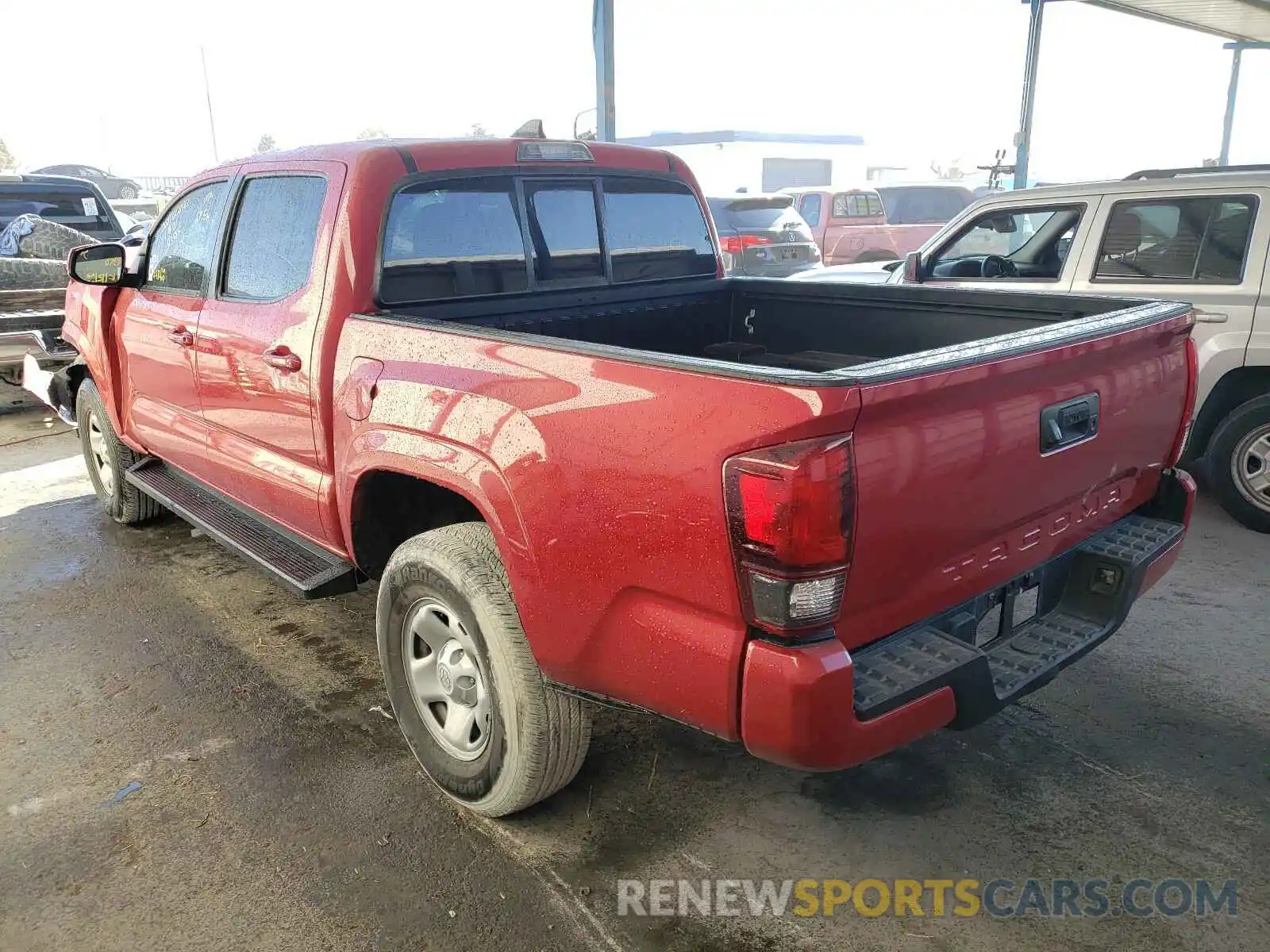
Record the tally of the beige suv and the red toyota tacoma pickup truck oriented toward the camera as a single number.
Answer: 0

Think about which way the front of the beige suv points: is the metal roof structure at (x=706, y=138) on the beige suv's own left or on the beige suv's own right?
on the beige suv's own right

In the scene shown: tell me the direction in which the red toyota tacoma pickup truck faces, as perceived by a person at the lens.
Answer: facing away from the viewer and to the left of the viewer

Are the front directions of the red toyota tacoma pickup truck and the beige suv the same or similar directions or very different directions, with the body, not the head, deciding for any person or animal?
same or similar directions

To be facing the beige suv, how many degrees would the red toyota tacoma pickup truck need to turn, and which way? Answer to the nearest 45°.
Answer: approximately 90° to its right

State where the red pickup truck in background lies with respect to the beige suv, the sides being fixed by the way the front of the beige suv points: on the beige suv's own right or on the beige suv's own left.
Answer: on the beige suv's own right

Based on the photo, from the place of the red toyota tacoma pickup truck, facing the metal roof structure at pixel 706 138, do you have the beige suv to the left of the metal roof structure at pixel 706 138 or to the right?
right

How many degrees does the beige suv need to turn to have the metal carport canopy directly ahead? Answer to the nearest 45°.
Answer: approximately 90° to its right

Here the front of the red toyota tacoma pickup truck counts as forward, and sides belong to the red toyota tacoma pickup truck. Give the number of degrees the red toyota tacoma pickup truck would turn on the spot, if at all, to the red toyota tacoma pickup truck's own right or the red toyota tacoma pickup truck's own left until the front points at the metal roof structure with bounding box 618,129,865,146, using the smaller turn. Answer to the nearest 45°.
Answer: approximately 45° to the red toyota tacoma pickup truck's own right

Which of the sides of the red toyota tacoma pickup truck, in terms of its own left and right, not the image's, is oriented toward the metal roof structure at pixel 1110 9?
right

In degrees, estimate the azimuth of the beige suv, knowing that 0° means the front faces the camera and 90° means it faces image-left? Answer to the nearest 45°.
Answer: approximately 90°

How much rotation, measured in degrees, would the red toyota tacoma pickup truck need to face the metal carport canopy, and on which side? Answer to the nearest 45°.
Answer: approximately 90° to its right

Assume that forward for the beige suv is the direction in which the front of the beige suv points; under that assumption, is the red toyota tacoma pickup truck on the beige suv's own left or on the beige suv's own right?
on the beige suv's own left
